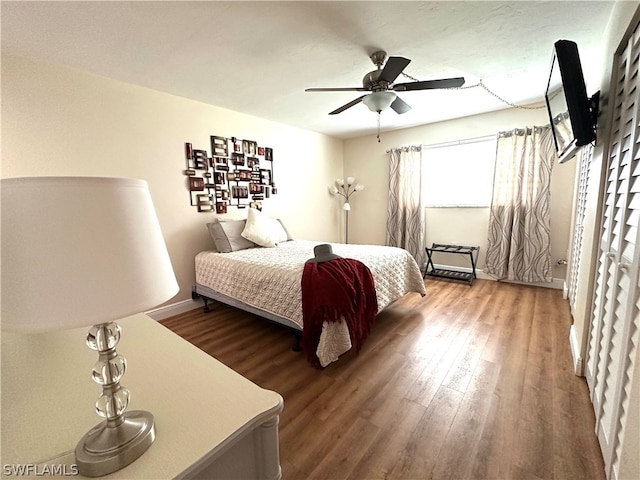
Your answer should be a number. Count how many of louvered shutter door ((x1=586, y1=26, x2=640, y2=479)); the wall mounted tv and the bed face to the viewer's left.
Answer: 2

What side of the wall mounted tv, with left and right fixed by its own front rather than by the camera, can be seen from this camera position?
left

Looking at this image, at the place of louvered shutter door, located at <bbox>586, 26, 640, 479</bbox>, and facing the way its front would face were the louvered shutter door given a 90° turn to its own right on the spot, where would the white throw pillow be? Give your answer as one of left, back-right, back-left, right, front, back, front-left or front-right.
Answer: left

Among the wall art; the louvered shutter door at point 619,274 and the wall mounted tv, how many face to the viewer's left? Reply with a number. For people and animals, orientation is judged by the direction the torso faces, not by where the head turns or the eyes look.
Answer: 2

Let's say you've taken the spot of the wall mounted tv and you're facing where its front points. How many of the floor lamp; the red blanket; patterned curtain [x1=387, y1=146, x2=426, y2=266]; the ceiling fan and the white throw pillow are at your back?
0

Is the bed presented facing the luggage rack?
no

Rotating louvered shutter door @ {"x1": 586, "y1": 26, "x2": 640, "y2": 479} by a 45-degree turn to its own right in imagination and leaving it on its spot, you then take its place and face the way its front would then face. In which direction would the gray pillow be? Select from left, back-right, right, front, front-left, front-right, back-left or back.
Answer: front-left

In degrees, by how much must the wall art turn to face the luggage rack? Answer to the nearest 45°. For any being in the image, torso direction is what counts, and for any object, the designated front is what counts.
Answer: approximately 45° to its left

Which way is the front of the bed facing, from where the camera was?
facing the viewer and to the right of the viewer

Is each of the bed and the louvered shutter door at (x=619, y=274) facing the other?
yes

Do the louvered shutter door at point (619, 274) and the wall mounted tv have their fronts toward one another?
no

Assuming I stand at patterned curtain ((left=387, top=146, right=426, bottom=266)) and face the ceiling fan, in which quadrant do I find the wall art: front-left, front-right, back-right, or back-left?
front-right

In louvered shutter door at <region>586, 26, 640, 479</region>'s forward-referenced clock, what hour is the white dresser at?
The white dresser is roughly at 10 o'clock from the louvered shutter door.

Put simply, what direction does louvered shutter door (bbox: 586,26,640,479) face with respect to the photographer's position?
facing to the left of the viewer

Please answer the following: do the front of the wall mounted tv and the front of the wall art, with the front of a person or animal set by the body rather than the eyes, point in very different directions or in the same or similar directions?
very different directions

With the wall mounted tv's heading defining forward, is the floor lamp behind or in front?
in front

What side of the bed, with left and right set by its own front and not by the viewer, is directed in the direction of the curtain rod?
left

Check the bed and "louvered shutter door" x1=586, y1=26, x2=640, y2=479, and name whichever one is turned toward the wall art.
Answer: the louvered shutter door

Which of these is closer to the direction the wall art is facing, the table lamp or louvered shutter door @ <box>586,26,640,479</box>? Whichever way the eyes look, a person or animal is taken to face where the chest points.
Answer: the louvered shutter door

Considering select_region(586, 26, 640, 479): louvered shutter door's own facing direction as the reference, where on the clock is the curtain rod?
The curtain rod is roughly at 2 o'clock from the louvered shutter door.

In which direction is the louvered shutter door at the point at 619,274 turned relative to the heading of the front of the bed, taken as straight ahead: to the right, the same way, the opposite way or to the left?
the opposite way

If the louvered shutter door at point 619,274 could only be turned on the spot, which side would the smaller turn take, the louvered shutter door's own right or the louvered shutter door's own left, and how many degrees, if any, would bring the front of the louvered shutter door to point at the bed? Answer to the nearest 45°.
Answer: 0° — it already faces it

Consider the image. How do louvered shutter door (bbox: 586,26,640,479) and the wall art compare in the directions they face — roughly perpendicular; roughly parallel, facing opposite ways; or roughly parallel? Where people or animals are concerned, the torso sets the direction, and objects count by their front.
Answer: roughly parallel, facing opposite ways
